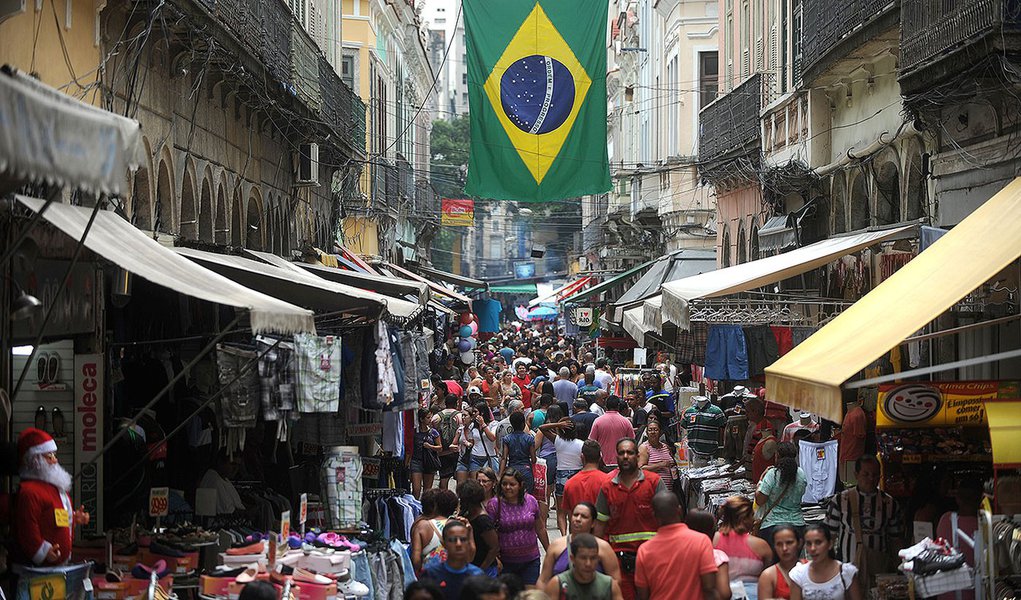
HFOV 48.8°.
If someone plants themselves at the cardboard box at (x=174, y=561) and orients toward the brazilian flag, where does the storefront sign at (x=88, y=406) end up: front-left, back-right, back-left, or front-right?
front-left

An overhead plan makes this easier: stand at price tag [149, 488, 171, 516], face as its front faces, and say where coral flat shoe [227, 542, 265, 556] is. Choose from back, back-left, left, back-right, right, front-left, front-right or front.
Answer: front-left

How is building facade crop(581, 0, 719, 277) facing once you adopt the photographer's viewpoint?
facing the viewer and to the left of the viewer

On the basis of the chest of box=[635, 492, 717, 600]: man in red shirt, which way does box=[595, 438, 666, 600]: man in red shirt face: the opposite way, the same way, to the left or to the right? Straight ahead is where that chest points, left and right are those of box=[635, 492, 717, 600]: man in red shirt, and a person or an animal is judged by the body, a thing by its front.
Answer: the opposite way

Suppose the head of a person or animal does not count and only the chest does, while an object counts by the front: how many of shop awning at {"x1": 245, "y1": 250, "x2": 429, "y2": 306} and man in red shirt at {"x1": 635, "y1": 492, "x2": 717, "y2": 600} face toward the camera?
0

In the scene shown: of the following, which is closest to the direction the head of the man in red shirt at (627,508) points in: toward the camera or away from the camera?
toward the camera

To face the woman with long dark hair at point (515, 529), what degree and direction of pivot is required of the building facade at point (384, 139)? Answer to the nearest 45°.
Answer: approximately 45° to its right

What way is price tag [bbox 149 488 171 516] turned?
toward the camera

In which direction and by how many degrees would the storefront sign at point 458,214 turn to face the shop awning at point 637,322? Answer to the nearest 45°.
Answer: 0° — it already faces it

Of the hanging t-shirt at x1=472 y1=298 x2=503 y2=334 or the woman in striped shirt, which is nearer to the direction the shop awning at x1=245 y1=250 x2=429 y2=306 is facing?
the woman in striped shirt

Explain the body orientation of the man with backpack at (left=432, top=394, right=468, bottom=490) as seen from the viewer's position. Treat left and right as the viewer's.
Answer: facing away from the viewer

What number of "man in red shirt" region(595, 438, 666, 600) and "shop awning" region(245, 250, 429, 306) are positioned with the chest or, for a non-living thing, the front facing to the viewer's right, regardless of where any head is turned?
1

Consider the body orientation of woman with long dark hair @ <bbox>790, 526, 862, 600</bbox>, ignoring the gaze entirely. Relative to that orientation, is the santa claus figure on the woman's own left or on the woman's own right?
on the woman's own right

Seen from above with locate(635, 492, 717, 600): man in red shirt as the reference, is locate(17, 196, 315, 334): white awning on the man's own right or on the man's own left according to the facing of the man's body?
on the man's own left

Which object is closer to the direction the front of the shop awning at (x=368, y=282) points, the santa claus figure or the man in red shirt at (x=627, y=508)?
the man in red shirt

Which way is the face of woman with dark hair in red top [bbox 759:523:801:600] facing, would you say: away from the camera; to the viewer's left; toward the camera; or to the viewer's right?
toward the camera

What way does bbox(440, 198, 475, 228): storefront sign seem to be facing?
toward the camera
